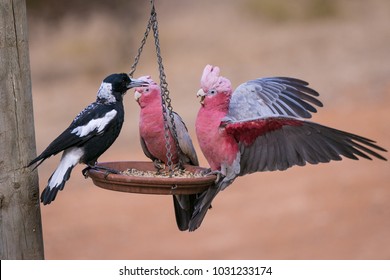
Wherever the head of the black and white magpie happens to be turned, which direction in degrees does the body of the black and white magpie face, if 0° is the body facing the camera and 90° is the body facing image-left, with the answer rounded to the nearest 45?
approximately 270°

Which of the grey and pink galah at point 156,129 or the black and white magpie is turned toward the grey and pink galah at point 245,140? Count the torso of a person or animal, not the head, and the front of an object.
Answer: the black and white magpie

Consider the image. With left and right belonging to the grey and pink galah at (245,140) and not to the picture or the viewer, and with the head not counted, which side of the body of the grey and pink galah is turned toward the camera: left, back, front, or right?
left

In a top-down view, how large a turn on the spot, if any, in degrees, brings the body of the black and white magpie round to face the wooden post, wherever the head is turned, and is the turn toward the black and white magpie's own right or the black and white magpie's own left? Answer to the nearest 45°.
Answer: approximately 135° to the black and white magpie's own right

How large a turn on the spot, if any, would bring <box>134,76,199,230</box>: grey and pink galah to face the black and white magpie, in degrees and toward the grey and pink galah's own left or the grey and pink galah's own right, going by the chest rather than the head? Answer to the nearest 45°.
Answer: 0° — it already faces it

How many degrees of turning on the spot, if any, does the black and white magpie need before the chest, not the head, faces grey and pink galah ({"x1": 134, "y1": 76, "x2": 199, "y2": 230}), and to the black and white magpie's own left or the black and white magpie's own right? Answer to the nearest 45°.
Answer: approximately 45° to the black and white magpie's own left

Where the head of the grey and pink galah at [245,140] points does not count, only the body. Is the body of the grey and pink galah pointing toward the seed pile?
yes

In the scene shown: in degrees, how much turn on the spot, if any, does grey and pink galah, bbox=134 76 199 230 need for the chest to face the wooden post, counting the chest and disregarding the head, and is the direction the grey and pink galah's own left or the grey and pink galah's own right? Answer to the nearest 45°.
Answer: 0° — it already faces it

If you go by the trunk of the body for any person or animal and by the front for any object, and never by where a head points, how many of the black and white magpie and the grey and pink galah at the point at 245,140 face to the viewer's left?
1

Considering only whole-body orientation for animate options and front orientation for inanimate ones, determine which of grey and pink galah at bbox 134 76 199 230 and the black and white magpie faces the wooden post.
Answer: the grey and pink galah

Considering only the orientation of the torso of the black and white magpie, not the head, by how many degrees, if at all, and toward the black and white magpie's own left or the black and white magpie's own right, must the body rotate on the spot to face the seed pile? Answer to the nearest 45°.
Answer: approximately 45° to the black and white magpie's own left
